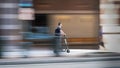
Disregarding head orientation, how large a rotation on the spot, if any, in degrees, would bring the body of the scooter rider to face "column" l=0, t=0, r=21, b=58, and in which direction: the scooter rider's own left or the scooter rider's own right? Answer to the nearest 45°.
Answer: approximately 180°

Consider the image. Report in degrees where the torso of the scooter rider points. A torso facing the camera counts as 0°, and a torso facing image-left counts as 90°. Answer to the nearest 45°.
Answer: approximately 270°

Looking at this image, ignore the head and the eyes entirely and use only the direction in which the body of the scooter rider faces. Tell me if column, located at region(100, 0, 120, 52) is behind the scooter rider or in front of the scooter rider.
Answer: in front
